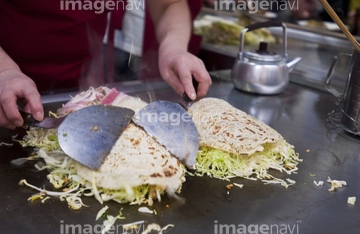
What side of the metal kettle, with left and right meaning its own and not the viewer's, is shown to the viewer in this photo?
right

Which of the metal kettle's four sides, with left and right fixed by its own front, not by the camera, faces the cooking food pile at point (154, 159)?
right

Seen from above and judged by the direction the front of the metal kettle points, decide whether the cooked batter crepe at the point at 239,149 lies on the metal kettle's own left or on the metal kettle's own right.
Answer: on the metal kettle's own right

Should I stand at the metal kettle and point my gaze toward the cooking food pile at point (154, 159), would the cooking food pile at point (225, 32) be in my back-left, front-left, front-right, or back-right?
back-right

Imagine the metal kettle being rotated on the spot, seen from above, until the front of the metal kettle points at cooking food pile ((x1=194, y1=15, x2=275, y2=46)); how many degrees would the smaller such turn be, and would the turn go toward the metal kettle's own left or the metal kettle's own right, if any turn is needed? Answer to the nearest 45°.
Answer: approximately 90° to the metal kettle's own left
